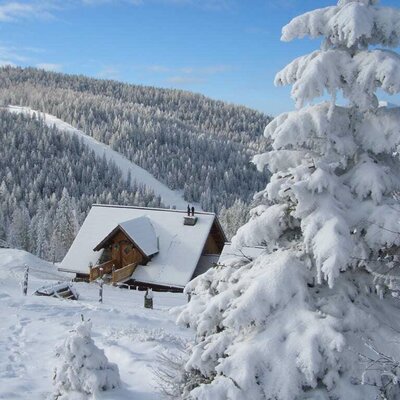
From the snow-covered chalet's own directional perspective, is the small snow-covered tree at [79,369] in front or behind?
in front

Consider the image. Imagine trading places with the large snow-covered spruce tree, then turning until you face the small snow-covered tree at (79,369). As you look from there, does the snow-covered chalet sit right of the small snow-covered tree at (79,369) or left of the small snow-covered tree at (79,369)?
right

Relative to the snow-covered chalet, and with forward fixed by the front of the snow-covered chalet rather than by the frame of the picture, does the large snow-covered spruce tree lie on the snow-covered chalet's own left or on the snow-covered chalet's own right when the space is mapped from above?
on the snow-covered chalet's own left

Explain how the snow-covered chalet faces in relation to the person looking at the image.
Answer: facing the viewer and to the left of the viewer
